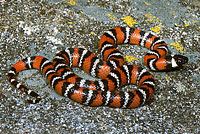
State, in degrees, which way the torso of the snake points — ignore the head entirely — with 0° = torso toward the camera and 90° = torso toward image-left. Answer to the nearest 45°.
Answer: approximately 270°
